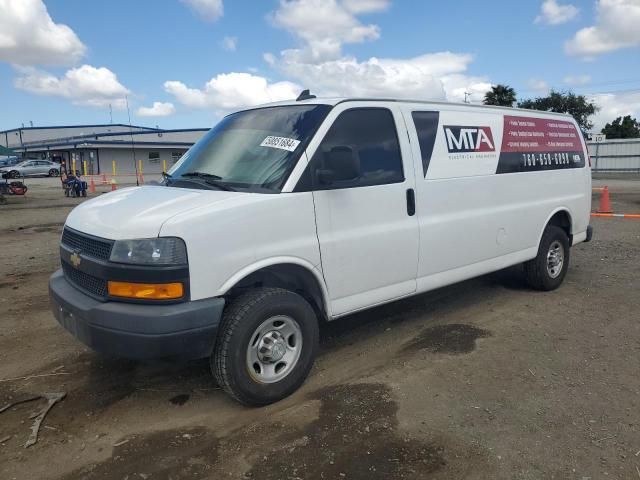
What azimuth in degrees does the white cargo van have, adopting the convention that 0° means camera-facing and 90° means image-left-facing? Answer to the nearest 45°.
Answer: approximately 45°

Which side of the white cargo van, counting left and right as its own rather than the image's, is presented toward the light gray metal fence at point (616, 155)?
back
